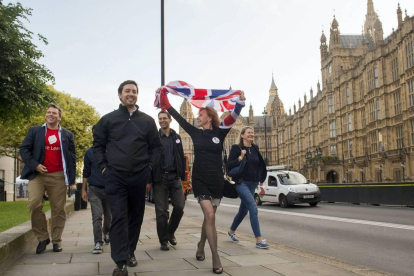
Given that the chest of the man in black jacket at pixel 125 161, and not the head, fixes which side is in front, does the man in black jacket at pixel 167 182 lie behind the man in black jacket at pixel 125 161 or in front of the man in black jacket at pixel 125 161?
behind

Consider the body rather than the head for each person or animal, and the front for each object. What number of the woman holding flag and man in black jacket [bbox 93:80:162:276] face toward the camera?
2

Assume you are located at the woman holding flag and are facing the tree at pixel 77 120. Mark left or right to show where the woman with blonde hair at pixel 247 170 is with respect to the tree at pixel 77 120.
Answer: right

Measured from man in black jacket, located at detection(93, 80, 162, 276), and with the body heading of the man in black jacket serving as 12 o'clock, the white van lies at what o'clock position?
The white van is roughly at 7 o'clock from the man in black jacket.

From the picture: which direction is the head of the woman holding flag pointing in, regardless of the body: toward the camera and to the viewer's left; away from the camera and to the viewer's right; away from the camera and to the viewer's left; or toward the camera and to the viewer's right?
toward the camera and to the viewer's left

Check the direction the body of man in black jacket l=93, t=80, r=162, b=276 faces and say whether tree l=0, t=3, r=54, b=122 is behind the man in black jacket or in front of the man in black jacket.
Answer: behind

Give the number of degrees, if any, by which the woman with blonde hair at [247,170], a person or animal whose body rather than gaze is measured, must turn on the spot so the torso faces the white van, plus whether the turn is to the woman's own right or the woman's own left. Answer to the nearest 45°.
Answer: approximately 135° to the woman's own left

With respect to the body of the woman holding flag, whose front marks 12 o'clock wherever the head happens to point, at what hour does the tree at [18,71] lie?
The tree is roughly at 5 o'clock from the woman holding flag.

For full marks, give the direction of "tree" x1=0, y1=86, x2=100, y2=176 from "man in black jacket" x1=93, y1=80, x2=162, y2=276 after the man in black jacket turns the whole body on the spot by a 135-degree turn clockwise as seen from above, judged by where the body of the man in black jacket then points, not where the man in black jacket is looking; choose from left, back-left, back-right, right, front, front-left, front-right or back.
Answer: front-right
